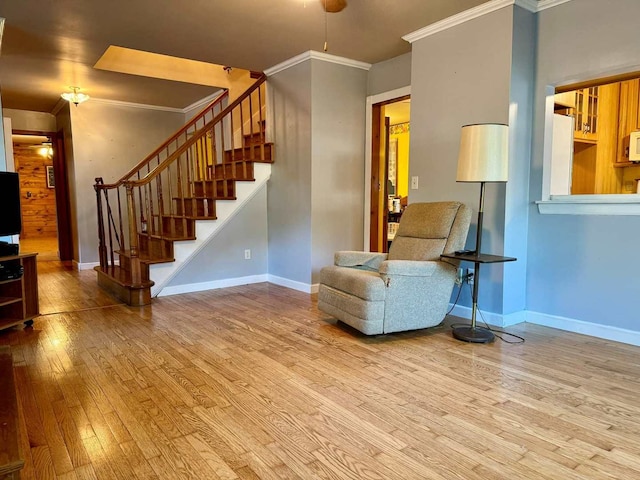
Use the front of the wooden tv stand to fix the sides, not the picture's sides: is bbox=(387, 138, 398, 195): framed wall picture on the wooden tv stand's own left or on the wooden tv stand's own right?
on the wooden tv stand's own left

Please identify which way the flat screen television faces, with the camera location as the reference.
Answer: facing the viewer and to the right of the viewer

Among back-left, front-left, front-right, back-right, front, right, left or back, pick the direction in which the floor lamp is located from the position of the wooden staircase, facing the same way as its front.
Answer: left

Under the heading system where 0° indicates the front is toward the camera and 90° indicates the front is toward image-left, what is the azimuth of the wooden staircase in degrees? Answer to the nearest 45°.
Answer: approximately 45°

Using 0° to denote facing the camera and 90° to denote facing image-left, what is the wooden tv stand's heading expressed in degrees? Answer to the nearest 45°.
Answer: approximately 315°

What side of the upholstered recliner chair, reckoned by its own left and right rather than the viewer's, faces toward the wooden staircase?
right

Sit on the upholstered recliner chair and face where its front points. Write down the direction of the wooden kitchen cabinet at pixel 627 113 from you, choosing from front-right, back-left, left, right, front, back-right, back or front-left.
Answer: back

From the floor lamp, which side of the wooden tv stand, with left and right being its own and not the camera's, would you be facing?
front

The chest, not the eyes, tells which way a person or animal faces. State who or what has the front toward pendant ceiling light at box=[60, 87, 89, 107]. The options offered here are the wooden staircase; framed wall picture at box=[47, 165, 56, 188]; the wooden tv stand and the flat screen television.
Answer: the framed wall picture

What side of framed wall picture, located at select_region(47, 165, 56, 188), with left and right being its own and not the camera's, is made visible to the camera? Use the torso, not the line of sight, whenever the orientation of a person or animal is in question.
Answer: front

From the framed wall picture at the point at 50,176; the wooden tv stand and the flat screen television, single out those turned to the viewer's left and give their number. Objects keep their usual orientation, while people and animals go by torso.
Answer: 0

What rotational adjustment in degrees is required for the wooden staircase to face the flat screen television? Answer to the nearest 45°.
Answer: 0° — it already faces it

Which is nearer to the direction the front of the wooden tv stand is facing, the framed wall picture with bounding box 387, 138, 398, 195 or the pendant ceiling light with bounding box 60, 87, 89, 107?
the framed wall picture
